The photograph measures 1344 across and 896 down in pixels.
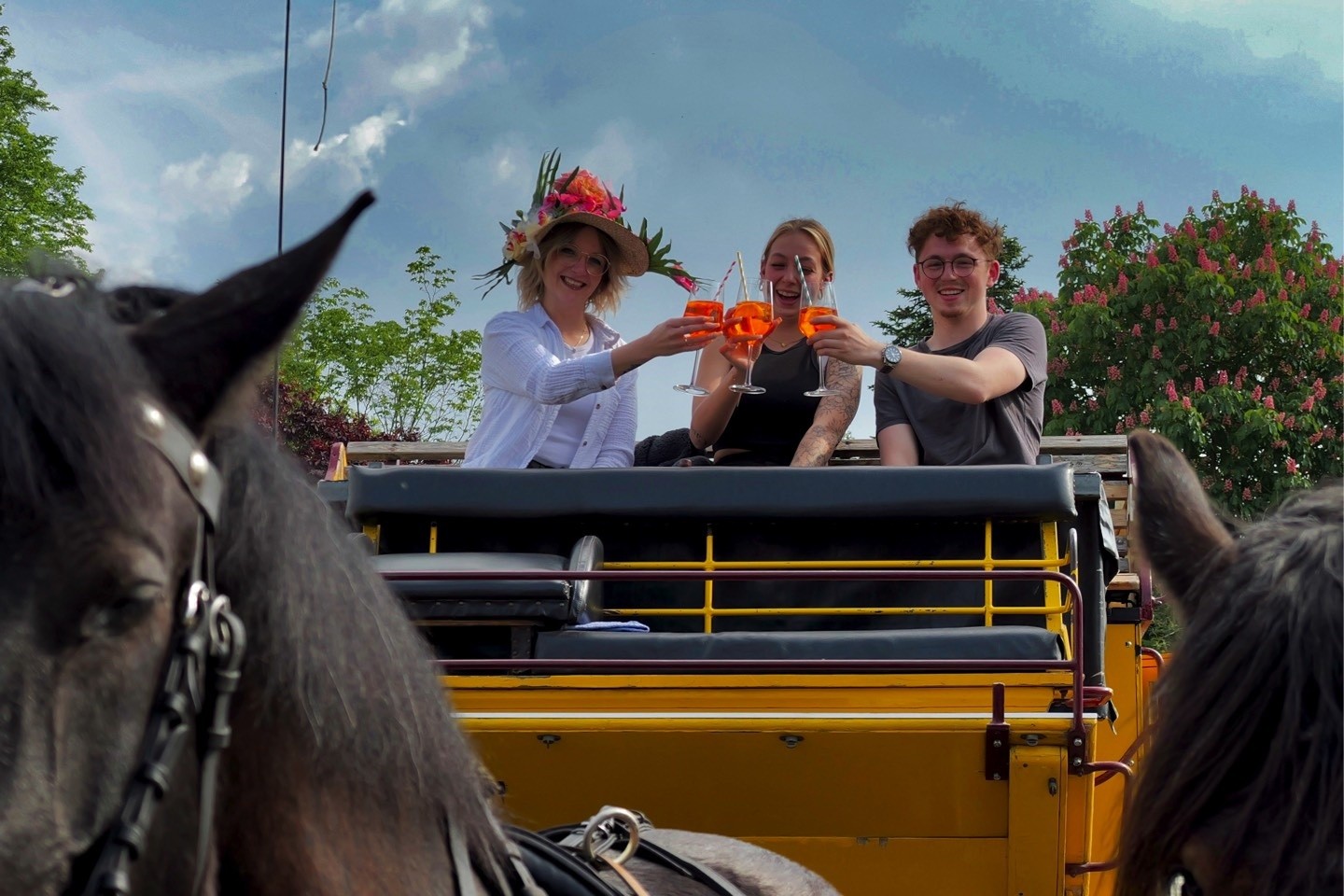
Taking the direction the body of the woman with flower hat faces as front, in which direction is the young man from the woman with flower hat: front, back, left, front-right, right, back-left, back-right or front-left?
front-left

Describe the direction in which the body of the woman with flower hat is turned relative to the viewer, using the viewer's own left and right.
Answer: facing the viewer and to the right of the viewer

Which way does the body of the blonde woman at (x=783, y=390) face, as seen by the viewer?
toward the camera

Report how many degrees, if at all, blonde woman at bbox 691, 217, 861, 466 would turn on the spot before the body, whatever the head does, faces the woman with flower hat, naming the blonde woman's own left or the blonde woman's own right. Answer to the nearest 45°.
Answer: approximately 90° to the blonde woman's own right

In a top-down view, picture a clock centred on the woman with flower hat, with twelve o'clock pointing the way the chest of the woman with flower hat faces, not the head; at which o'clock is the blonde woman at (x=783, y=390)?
The blonde woman is roughly at 10 o'clock from the woman with flower hat.

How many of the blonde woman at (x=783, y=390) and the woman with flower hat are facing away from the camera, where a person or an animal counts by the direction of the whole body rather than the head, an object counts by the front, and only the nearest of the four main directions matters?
0

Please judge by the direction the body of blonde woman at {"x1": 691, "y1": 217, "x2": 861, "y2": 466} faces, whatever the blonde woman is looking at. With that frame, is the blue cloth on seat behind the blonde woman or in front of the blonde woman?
in front

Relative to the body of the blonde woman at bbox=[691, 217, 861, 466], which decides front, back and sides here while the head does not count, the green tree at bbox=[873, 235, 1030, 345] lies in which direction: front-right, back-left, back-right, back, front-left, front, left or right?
back

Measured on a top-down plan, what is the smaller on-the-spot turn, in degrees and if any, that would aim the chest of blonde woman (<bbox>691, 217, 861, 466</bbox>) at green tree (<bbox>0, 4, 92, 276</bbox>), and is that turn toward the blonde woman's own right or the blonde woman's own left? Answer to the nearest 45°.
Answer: approximately 135° to the blonde woman's own right
